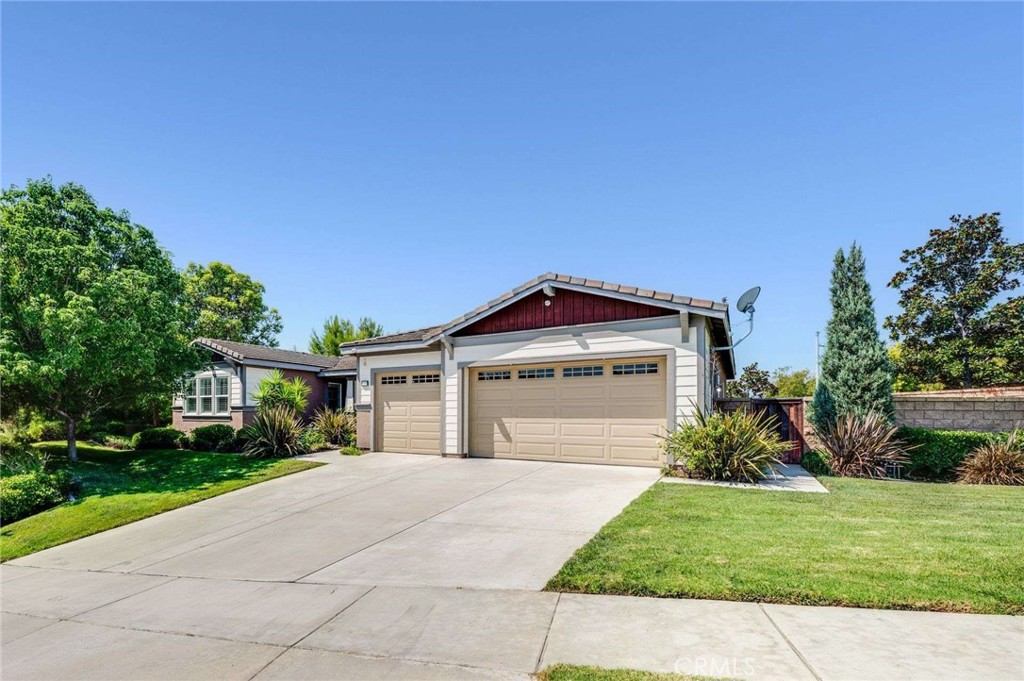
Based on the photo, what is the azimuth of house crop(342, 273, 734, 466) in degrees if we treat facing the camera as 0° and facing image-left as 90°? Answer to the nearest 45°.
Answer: approximately 45°

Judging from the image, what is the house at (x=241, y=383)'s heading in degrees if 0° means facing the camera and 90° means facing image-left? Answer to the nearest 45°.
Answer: approximately 45°

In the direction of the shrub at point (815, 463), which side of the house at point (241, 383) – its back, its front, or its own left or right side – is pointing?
left

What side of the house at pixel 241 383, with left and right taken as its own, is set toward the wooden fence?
left
